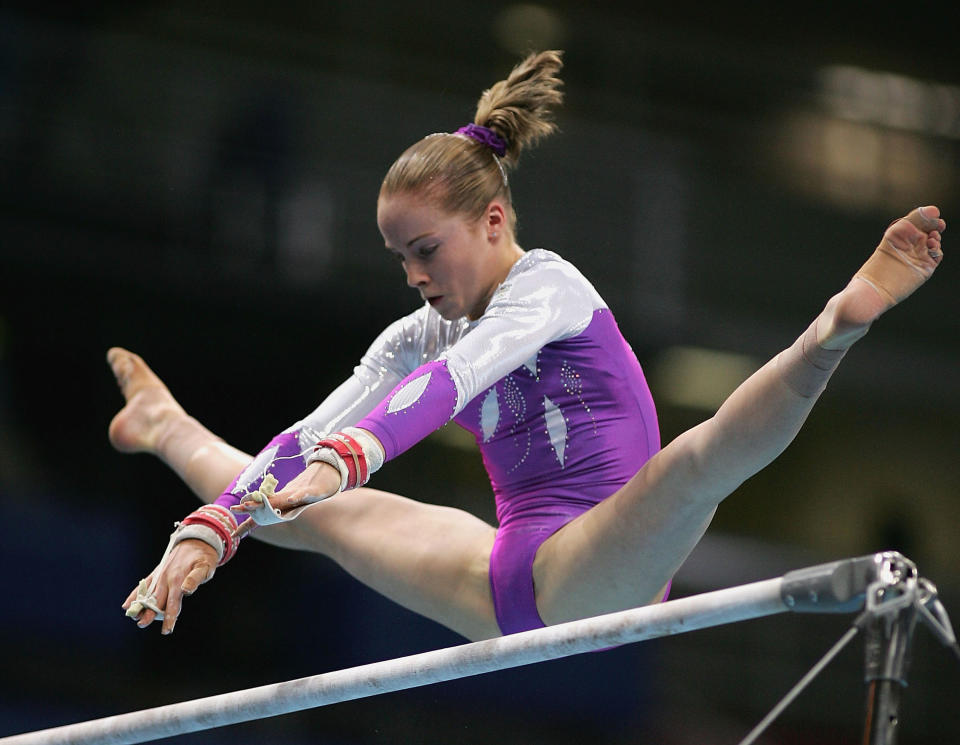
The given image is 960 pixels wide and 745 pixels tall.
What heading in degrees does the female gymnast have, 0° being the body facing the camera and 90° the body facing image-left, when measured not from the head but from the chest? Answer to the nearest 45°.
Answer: approximately 45°

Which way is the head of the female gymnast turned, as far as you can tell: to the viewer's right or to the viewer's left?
to the viewer's left
